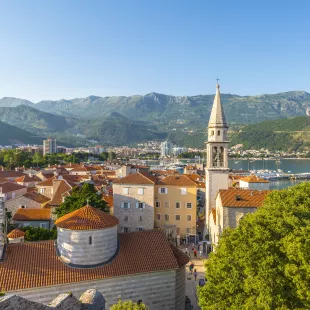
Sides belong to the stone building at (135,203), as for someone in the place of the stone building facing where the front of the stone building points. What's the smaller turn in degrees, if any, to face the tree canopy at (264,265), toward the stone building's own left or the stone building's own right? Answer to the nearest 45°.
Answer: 0° — it already faces it

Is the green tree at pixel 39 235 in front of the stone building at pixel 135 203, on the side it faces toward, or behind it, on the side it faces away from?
in front

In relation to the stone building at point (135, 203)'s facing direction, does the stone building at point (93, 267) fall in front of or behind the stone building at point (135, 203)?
in front

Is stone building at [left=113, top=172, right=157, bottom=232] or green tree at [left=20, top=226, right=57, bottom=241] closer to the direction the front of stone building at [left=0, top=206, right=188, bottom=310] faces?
the green tree

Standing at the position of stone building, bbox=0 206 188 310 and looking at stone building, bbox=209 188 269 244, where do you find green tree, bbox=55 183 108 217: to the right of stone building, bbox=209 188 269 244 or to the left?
left

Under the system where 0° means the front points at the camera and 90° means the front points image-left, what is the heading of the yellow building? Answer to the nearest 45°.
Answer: approximately 0°

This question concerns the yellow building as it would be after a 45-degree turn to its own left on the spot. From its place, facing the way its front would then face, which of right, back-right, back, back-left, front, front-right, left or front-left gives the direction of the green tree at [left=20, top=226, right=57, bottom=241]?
right

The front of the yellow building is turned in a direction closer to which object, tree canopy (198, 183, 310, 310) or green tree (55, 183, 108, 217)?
the tree canopy
